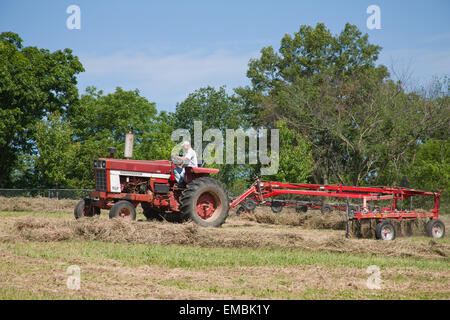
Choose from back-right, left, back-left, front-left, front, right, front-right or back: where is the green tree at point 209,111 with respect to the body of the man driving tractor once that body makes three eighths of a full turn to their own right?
front-left

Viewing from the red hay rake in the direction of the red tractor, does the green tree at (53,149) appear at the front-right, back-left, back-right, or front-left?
front-right

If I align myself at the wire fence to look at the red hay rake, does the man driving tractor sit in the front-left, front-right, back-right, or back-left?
front-right

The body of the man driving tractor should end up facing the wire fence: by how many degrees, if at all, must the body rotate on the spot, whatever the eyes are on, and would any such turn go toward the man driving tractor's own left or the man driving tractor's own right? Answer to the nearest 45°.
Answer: approximately 45° to the man driving tractor's own right

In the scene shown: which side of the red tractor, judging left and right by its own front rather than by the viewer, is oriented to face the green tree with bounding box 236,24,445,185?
back

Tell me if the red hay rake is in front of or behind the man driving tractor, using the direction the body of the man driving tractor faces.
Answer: behind

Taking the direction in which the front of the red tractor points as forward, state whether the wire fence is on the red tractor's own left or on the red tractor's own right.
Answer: on the red tractor's own right

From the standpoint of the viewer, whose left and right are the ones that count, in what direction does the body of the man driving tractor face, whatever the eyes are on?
facing to the left of the viewer

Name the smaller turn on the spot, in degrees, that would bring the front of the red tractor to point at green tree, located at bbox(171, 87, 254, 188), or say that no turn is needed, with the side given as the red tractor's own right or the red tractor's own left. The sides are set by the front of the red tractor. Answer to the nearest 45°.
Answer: approximately 135° to the red tractor's own right

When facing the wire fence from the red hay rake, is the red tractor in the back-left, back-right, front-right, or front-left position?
front-left

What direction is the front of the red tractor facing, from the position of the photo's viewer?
facing the viewer and to the left of the viewer
